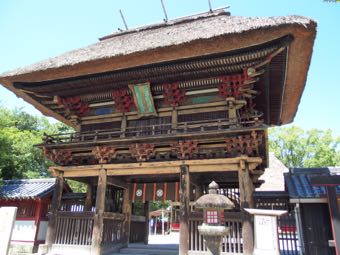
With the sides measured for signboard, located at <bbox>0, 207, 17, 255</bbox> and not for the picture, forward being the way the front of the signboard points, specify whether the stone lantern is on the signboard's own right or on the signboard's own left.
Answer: on the signboard's own left

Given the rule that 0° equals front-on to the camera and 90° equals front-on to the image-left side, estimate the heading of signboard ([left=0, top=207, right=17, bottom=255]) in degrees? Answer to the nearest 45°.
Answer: approximately 0°

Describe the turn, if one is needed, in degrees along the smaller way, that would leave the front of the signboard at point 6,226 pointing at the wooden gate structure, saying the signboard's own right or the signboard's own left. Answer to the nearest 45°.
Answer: approximately 90° to the signboard's own left
